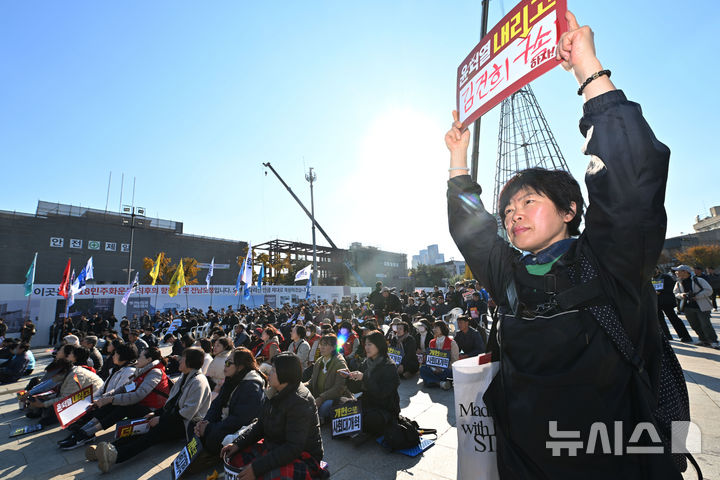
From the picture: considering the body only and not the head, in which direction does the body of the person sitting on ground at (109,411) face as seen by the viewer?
to the viewer's left

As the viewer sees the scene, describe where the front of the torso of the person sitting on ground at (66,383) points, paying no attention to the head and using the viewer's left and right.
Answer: facing to the left of the viewer

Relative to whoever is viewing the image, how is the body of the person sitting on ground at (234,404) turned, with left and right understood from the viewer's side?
facing to the left of the viewer

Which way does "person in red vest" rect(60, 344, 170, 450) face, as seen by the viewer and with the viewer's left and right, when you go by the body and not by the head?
facing to the left of the viewer

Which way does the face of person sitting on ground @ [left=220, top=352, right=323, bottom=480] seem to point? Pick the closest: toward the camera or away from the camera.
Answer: away from the camera

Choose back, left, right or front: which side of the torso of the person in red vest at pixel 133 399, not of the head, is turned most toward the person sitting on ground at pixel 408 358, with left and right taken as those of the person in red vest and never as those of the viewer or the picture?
back

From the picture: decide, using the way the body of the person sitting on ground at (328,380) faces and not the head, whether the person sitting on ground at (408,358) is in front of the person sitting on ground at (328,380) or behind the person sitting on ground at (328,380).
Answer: behind
